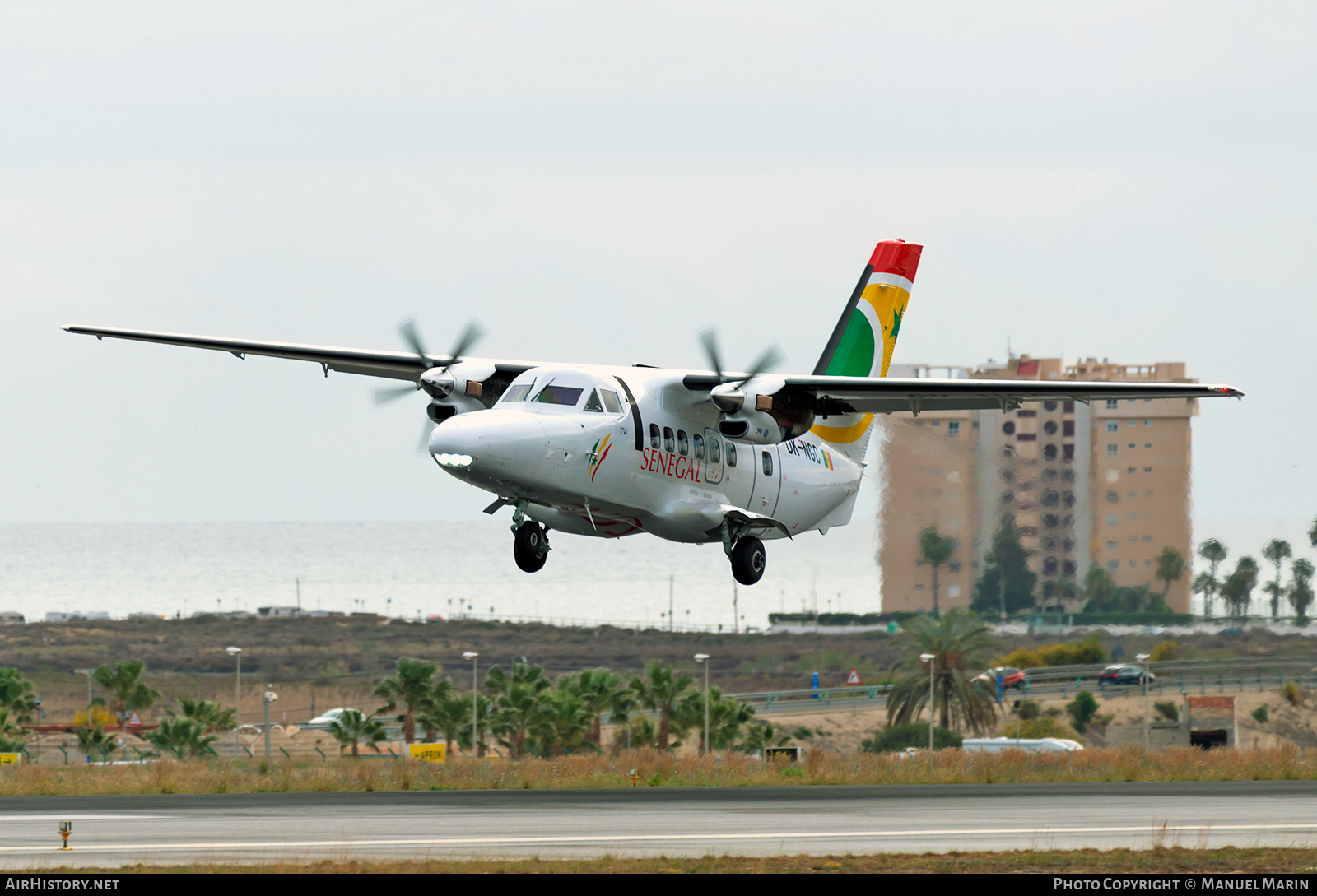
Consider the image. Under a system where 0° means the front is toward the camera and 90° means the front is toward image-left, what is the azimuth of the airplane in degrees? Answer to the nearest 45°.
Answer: approximately 45°
